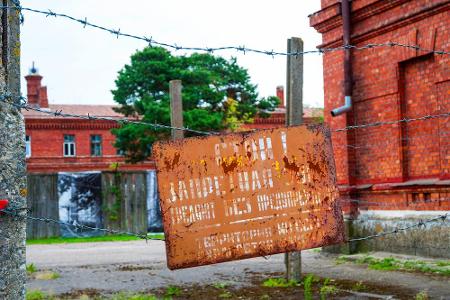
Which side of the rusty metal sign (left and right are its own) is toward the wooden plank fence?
back

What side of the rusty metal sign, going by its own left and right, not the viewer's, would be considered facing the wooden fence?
back

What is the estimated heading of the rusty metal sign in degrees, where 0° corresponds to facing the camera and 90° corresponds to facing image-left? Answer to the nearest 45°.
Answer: approximately 0°

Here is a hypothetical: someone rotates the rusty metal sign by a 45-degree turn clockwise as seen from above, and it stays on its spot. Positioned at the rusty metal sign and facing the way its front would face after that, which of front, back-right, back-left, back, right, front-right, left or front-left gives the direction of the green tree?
back-right

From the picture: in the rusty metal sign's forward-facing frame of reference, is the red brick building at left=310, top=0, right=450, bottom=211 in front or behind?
behind
